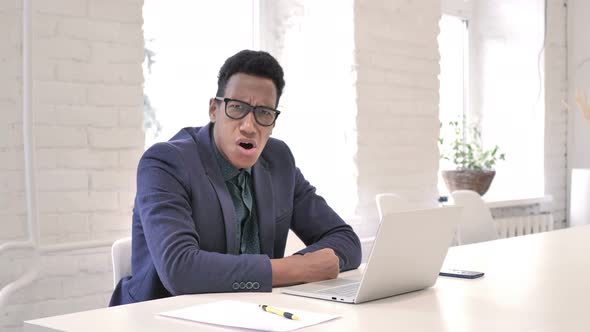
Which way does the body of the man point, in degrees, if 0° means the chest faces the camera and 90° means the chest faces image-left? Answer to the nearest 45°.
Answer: approximately 315°

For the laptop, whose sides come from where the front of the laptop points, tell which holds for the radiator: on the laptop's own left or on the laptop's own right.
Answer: on the laptop's own right

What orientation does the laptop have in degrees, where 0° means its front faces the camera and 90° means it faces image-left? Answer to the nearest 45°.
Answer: approximately 135°

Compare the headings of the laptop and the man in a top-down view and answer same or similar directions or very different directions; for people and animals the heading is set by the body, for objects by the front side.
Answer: very different directions

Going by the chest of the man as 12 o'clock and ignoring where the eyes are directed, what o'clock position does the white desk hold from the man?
The white desk is roughly at 12 o'clock from the man.

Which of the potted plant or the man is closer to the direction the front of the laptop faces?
the man

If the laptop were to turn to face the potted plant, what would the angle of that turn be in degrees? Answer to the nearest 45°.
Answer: approximately 45° to its right
